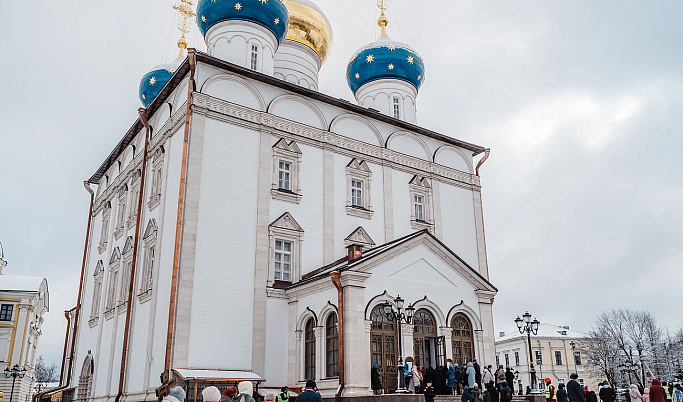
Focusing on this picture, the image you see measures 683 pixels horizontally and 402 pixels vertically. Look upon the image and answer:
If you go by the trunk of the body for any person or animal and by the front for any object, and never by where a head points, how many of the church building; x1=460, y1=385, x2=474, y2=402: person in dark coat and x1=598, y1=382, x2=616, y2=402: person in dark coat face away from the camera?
2

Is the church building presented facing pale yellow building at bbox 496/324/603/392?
no

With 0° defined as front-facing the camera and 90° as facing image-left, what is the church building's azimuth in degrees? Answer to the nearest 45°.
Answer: approximately 315°

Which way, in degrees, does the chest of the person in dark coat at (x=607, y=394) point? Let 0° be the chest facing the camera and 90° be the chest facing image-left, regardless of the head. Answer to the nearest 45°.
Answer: approximately 180°

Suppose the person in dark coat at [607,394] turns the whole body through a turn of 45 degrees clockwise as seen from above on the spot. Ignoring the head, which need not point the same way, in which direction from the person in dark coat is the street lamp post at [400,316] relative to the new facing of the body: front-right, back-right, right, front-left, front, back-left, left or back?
back-left

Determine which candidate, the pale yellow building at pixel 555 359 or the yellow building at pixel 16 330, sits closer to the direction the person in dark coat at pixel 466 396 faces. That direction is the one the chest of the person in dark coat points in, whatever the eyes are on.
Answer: the pale yellow building

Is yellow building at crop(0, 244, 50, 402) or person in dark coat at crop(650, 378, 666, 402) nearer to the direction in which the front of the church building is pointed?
the person in dark coat

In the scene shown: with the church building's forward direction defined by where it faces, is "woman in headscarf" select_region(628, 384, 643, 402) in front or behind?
in front

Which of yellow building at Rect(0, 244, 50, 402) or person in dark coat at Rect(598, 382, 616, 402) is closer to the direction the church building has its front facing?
the person in dark coat

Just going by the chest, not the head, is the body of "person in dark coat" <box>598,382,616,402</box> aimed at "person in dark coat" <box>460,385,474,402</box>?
no

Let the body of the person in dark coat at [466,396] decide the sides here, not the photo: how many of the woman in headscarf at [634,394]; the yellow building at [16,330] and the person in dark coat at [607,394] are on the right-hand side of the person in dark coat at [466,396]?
2

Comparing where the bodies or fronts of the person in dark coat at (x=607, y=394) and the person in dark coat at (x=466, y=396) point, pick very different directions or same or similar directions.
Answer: same or similar directions

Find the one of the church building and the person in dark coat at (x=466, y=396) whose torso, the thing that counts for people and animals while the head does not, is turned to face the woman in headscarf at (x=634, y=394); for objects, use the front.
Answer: the church building

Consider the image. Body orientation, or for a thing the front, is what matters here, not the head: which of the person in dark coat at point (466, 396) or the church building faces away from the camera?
the person in dark coat

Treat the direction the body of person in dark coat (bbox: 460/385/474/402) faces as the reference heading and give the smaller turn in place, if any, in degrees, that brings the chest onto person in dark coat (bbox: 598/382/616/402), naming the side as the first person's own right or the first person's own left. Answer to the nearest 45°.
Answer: approximately 90° to the first person's own right

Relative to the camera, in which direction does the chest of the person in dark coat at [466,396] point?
away from the camera

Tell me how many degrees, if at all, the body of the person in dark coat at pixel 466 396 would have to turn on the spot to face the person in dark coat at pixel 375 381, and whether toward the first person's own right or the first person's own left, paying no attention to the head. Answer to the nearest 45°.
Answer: approximately 45° to the first person's own left
